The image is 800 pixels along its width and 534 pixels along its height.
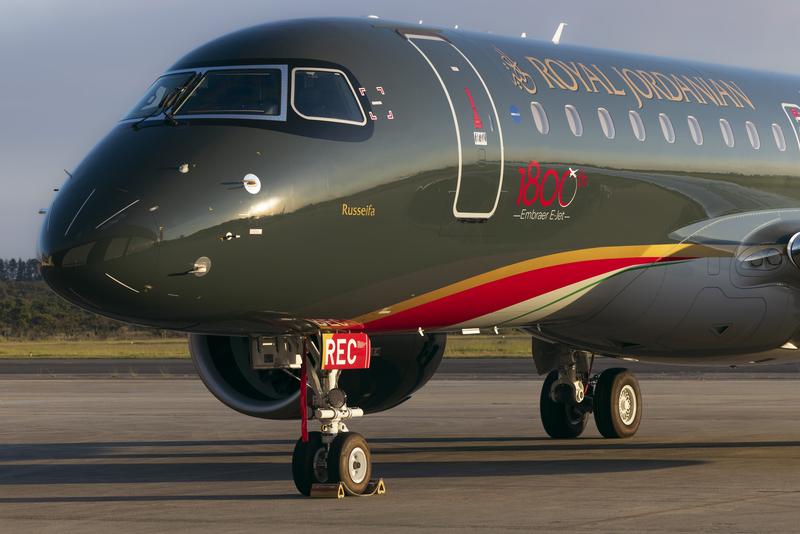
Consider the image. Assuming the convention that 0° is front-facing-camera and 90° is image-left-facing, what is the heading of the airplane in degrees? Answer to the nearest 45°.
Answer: approximately 45°
